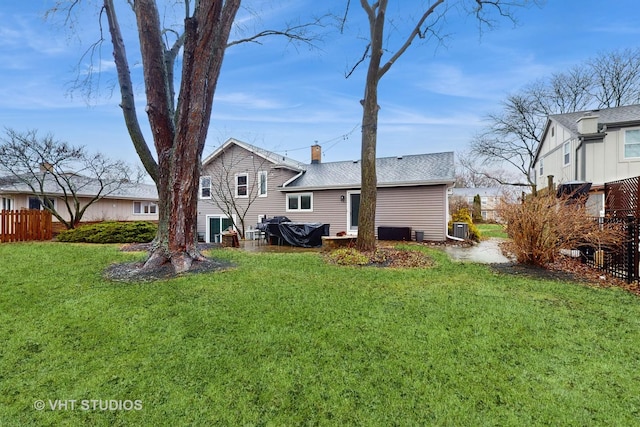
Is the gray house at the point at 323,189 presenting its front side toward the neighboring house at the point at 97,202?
no

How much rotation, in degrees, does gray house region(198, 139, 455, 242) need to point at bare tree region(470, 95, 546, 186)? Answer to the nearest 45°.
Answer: approximately 45° to its right

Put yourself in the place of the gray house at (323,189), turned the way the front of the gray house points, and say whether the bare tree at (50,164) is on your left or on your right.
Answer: on your left

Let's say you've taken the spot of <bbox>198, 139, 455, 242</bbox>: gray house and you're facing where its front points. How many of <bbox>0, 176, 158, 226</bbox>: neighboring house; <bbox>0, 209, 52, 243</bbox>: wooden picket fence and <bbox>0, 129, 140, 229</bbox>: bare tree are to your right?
0

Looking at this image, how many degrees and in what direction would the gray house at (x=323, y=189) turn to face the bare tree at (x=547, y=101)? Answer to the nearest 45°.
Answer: approximately 45° to its right

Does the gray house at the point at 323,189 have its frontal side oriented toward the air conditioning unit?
no

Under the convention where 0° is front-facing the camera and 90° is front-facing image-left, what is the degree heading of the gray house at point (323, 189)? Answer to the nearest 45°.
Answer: approximately 180°

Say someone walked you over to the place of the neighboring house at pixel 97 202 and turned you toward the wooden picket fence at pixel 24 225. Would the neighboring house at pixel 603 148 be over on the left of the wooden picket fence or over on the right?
left

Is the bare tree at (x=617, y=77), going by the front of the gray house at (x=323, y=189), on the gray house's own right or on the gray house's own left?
on the gray house's own right

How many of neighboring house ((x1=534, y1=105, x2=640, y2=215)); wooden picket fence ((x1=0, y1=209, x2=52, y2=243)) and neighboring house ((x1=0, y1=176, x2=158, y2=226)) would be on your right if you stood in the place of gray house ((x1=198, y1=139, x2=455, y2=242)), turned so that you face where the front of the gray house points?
1

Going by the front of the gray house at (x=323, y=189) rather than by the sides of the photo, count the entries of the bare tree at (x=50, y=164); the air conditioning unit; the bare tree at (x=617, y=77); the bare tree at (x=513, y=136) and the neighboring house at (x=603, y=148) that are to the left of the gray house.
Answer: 1

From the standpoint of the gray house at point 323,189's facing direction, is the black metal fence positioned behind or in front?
behind

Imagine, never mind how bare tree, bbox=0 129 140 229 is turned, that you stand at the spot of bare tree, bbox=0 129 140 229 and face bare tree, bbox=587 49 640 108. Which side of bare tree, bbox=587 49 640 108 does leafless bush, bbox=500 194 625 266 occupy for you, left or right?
right

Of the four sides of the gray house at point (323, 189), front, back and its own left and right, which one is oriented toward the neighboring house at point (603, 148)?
right

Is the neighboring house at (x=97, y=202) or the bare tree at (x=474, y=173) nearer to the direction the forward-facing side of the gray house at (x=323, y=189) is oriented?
the bare tree
